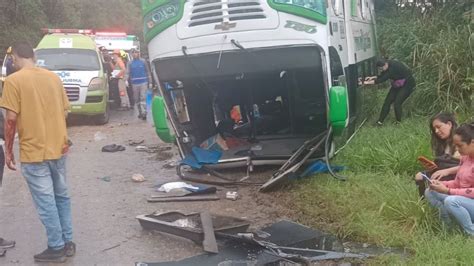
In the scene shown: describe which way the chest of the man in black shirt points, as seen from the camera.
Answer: to the viewer's left

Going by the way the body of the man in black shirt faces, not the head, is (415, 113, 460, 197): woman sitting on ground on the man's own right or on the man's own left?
on the man's own left

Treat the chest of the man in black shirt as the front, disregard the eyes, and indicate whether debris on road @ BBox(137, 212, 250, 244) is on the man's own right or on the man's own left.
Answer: on the man's own left

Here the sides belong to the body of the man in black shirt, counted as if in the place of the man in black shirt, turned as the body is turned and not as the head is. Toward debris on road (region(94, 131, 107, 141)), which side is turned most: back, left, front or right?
front

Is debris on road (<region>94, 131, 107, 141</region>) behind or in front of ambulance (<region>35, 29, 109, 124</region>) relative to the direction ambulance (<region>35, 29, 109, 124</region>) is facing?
in front

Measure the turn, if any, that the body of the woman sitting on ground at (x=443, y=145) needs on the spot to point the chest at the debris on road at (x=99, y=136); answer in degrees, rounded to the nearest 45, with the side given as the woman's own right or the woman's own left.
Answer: approximately 90° to the woman's own right

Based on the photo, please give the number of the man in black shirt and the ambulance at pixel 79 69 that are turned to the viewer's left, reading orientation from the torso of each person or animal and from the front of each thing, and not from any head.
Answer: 1

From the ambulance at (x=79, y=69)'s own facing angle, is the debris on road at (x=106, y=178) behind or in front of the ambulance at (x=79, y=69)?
in front

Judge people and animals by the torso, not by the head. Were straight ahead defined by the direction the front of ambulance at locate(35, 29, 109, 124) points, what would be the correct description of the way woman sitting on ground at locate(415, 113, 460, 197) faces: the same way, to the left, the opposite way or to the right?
to the right

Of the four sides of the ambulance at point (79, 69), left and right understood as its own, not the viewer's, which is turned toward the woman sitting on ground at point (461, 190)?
front

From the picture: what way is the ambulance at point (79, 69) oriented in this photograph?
toward the camera

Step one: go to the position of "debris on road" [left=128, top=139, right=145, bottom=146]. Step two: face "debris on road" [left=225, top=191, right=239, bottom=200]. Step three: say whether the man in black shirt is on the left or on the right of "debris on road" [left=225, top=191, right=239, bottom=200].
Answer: left

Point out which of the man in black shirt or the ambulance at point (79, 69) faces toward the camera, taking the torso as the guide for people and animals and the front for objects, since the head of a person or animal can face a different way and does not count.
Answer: the ambulance

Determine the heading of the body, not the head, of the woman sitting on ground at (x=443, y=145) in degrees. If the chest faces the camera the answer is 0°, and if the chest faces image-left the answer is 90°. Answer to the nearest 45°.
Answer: approximately 45°

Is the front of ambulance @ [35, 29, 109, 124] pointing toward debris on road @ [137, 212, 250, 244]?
yes

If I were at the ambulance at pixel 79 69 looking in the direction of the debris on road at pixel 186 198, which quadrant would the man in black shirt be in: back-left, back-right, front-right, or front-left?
front-left
